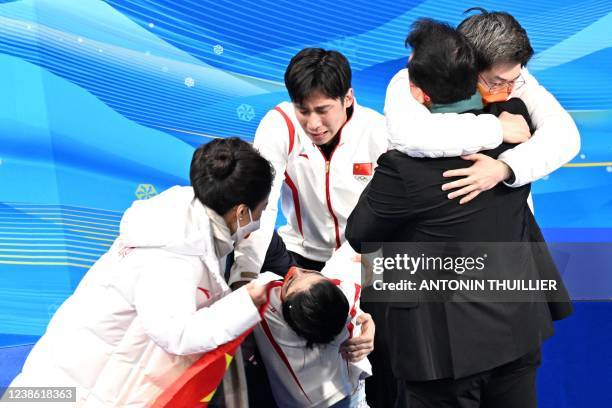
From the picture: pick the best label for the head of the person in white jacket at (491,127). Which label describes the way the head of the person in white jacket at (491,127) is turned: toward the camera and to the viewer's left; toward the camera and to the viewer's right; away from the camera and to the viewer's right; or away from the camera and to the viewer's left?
toward the camera and to the viewer's left

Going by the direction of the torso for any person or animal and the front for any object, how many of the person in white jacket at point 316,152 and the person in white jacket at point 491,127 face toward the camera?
2

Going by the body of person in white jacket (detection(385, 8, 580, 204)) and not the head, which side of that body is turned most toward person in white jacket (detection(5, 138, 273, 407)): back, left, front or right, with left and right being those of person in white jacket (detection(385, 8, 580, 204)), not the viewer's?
right

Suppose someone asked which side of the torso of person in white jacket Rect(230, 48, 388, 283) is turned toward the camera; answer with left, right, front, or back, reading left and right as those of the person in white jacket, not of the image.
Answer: front

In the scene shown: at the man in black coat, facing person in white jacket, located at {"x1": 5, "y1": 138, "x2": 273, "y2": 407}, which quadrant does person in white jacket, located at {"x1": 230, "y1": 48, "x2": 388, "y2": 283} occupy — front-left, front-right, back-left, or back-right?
front-right

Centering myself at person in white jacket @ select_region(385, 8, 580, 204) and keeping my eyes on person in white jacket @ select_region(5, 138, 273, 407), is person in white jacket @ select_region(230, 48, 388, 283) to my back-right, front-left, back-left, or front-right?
front-right

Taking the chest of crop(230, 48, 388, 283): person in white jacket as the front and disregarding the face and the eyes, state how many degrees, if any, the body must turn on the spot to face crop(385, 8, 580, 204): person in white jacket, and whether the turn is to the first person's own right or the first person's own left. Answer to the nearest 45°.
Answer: approximately 45° to the first person's own left

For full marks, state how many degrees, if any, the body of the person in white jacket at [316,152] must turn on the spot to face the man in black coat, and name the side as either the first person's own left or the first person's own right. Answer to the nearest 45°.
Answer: approximately 45° to the first person's own left
